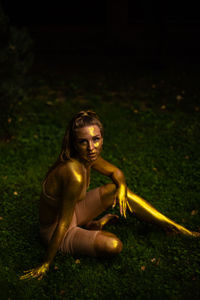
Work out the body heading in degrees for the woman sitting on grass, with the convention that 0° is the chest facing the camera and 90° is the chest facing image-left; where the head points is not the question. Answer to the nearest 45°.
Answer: approximately 270°
